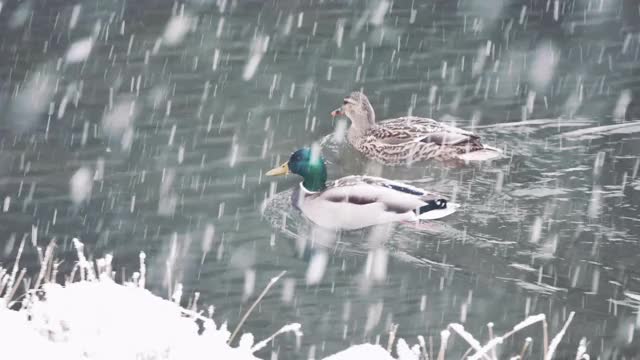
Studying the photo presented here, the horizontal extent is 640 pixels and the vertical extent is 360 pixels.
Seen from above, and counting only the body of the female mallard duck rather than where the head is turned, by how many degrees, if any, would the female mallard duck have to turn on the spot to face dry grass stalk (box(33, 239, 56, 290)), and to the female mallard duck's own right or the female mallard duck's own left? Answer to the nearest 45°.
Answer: approximately 90° to the female mallard duck's own left

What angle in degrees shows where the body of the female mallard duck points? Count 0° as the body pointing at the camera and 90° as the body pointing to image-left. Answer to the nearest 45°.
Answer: approximately 90°

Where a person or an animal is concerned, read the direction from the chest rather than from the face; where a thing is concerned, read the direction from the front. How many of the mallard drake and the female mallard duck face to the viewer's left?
2

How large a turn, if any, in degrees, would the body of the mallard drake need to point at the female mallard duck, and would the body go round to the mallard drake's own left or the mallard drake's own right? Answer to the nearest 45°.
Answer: approximately 90° to the mallard drake's own right

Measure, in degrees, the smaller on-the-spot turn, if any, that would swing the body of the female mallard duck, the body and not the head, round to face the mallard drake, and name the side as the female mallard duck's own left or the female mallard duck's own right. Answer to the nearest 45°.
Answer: approximately 90° to the female mallard duck's own left

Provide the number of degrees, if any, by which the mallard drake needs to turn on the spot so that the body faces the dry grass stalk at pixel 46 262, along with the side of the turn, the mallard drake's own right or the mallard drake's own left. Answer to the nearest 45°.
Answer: approximately 90° to the mallard drake's own left

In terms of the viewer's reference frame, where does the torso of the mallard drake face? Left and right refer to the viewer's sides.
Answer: facing to the left of the viewer
